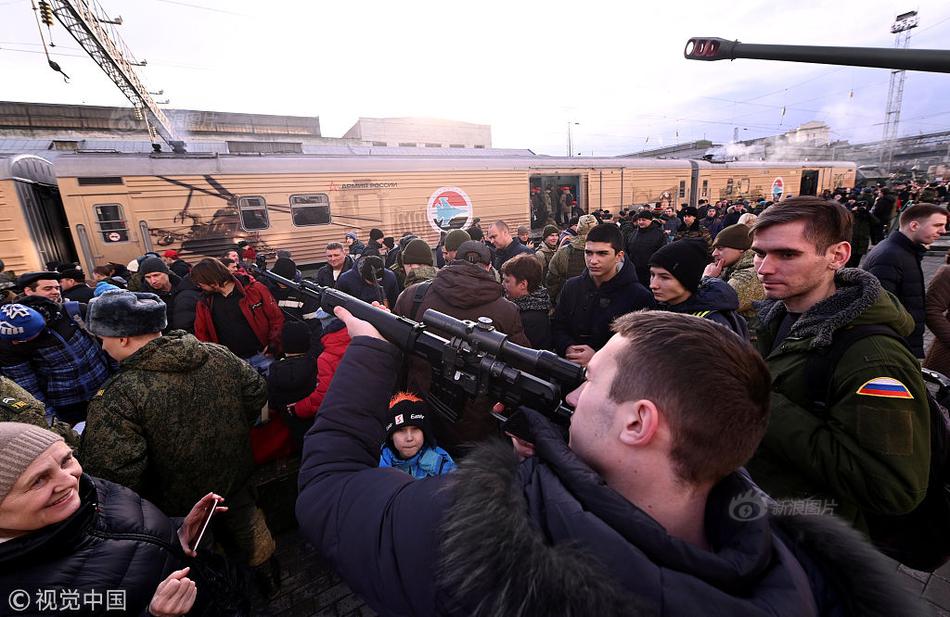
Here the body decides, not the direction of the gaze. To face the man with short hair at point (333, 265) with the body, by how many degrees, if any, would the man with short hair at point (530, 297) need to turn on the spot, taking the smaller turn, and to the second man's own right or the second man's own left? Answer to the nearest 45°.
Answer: approximately 45° to the second man's own right

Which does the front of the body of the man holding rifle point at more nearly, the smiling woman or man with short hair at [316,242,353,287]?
the man with short hair

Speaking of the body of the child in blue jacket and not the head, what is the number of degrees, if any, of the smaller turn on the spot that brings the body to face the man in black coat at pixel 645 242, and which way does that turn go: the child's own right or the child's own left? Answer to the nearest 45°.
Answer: approximately 135° to the child's own left

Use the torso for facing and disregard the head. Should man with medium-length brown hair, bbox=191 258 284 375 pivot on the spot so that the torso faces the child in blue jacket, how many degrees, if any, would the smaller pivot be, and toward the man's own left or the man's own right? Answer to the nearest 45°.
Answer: approximately 45° to the man's own left

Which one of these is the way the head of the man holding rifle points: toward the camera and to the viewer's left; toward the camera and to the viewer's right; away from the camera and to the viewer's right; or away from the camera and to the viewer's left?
away from the camera and to the viewer's left

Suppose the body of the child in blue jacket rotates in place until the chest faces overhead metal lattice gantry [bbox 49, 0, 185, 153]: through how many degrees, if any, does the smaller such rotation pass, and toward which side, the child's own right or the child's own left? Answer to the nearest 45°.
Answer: approximately 135° to the child's own right
